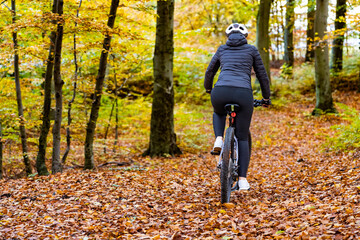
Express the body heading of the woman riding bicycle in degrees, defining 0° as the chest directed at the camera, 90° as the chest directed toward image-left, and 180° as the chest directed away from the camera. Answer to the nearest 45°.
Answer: approximately 180°

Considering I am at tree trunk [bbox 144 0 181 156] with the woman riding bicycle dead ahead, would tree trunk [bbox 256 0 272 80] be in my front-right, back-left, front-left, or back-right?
back-left

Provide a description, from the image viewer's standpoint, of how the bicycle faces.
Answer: facing away from the viewer

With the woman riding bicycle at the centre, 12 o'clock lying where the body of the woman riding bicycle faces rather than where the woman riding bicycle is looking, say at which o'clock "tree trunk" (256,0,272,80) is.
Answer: The tree trunk is roughly at 12 o'clock from the woman riding bicycle.

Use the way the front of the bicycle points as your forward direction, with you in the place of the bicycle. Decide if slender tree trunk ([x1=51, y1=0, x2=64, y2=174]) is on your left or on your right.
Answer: on your left

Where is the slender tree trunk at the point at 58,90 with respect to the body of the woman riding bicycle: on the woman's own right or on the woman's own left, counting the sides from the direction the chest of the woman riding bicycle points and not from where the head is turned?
on the woman's own left

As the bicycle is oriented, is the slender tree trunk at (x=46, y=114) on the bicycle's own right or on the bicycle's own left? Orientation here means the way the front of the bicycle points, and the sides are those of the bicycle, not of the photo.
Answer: on the bicycle's own left

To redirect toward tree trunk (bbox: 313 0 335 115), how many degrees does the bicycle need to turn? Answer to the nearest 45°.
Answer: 0° — it already faces it

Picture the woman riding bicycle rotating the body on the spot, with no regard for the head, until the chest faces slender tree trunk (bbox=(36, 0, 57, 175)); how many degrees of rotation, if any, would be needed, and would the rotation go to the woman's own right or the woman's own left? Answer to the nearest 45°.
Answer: approximately 45° to the woman's own left
